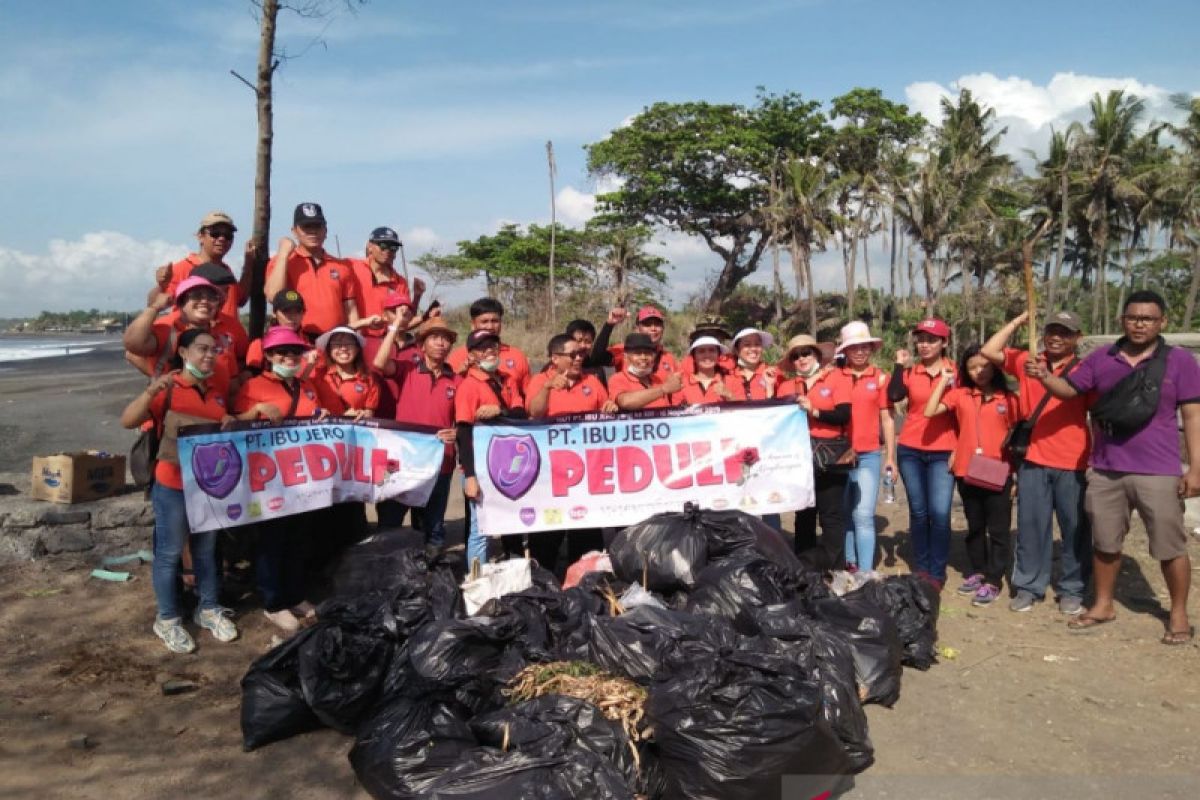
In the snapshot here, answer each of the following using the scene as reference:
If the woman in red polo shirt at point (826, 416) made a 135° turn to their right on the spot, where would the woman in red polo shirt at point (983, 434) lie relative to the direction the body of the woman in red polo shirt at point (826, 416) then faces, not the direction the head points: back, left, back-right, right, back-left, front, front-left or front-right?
right

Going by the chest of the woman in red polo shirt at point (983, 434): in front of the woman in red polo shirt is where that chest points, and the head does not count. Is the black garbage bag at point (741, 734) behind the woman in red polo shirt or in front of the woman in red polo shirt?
in front

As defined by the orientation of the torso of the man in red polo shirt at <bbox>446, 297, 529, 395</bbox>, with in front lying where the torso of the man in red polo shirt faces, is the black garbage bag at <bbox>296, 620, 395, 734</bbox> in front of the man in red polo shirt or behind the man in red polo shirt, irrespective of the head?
in front

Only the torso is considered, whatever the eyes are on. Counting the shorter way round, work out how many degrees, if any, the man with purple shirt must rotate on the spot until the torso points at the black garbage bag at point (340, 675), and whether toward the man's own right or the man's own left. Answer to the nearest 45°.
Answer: approximately 45° to the man's own right

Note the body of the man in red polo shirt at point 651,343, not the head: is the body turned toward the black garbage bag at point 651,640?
yes

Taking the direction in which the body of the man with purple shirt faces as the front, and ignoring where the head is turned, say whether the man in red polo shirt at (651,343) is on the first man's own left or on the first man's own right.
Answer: on the first man's own right

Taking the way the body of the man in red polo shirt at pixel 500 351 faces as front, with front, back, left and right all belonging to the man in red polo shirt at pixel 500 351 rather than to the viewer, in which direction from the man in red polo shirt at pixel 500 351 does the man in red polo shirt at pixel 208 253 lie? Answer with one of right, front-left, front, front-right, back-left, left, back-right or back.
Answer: right
